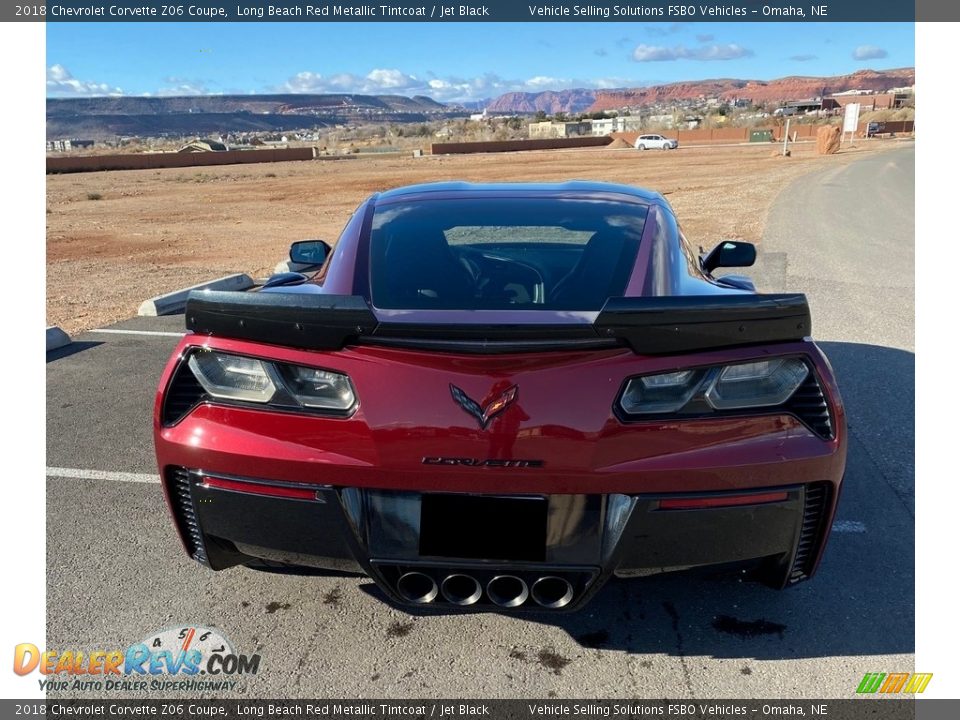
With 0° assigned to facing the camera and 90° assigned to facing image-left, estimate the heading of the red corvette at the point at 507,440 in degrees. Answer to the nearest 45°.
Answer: approximately 180°
